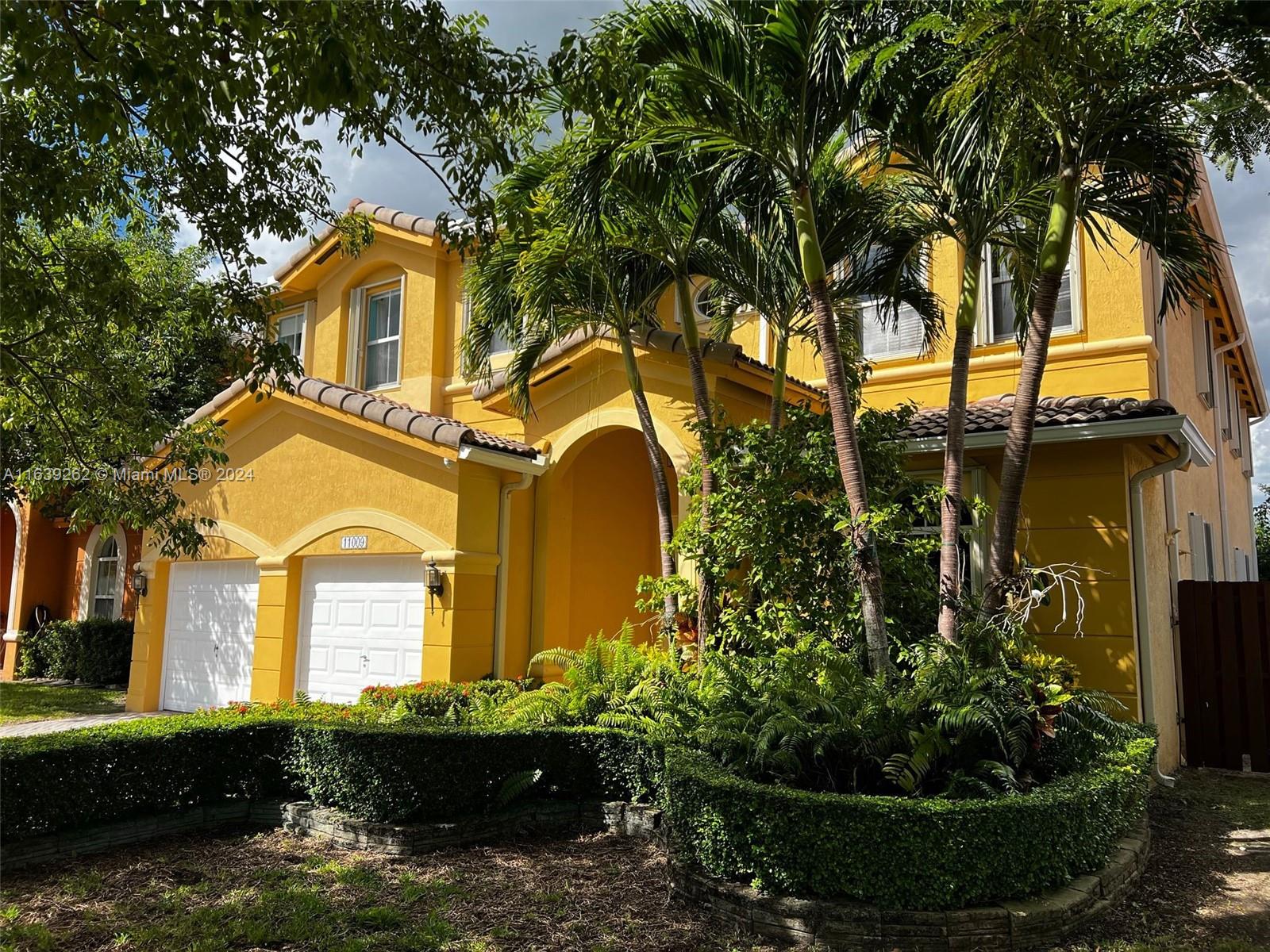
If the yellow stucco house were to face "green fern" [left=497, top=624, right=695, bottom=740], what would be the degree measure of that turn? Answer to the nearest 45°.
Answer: approximately 45° to its left

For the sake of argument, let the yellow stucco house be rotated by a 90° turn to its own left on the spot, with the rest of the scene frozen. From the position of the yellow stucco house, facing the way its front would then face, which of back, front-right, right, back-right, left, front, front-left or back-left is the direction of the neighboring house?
back

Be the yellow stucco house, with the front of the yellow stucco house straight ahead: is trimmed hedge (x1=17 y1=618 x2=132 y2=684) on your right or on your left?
on your right

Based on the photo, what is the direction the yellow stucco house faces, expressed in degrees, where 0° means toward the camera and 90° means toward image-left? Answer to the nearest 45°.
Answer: approximately 45°

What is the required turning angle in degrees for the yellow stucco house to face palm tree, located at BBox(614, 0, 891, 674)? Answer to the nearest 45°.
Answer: approximately 45° to its left

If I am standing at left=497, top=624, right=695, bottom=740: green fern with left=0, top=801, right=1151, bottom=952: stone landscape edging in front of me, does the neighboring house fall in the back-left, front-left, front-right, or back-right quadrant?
back-right

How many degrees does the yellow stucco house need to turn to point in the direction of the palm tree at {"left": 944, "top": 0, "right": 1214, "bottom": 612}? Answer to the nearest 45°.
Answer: approximately 90° to its left

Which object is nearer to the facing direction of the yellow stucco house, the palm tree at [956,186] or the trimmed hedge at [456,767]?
the trimmed hedge

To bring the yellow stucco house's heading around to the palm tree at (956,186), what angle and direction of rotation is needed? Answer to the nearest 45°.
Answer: approximately 90° to its left

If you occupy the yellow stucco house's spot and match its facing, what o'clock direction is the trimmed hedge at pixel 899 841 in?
The trimmed hedge is roughly at 10 o'clock from the yellow stucco house.
